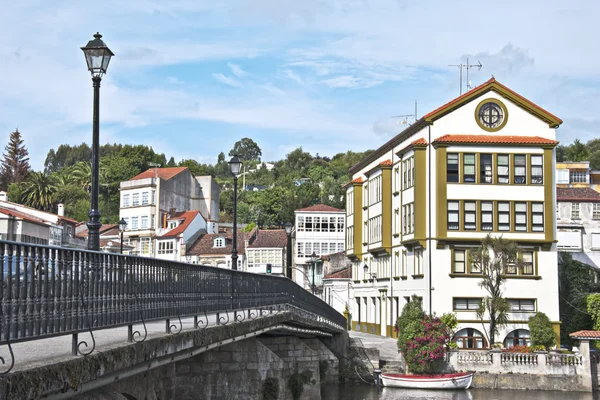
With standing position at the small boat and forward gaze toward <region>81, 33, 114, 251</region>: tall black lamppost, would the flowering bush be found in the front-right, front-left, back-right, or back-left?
back-right

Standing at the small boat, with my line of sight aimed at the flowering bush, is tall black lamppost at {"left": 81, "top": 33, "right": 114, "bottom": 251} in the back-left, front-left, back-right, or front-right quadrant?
back-left

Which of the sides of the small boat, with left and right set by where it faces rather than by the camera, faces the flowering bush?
left

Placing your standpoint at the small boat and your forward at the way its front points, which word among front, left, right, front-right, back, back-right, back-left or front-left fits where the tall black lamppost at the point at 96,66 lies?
right

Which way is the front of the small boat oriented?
to the viewer's right
